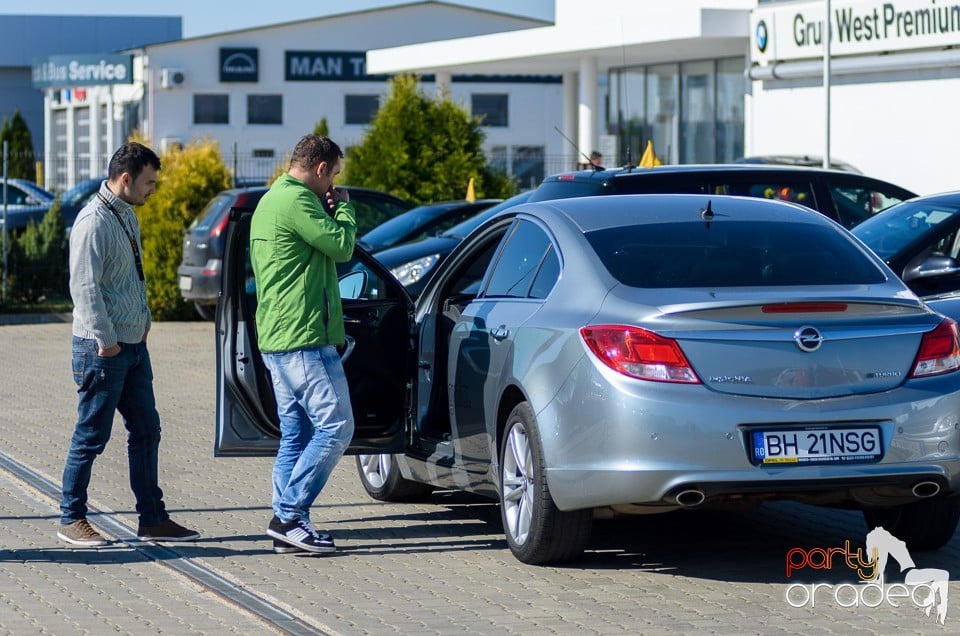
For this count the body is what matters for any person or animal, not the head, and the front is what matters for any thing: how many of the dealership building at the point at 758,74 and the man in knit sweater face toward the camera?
1

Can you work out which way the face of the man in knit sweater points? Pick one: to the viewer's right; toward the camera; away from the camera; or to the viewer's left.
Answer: to the viewer's right

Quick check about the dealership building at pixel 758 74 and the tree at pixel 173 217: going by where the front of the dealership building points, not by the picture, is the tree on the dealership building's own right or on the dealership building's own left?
on the dealership building's own right

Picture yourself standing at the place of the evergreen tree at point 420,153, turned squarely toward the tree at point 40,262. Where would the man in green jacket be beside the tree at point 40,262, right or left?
left

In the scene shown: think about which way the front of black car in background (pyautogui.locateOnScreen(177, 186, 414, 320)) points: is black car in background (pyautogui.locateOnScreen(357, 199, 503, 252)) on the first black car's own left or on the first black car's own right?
on the first black car's own right

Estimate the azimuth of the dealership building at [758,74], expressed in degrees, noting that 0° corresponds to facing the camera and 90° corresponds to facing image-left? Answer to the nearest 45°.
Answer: approximately 0°

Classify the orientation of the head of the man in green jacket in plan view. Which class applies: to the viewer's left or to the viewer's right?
to the viewer's right

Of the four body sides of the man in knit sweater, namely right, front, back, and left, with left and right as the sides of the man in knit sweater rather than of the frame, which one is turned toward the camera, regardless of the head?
right
